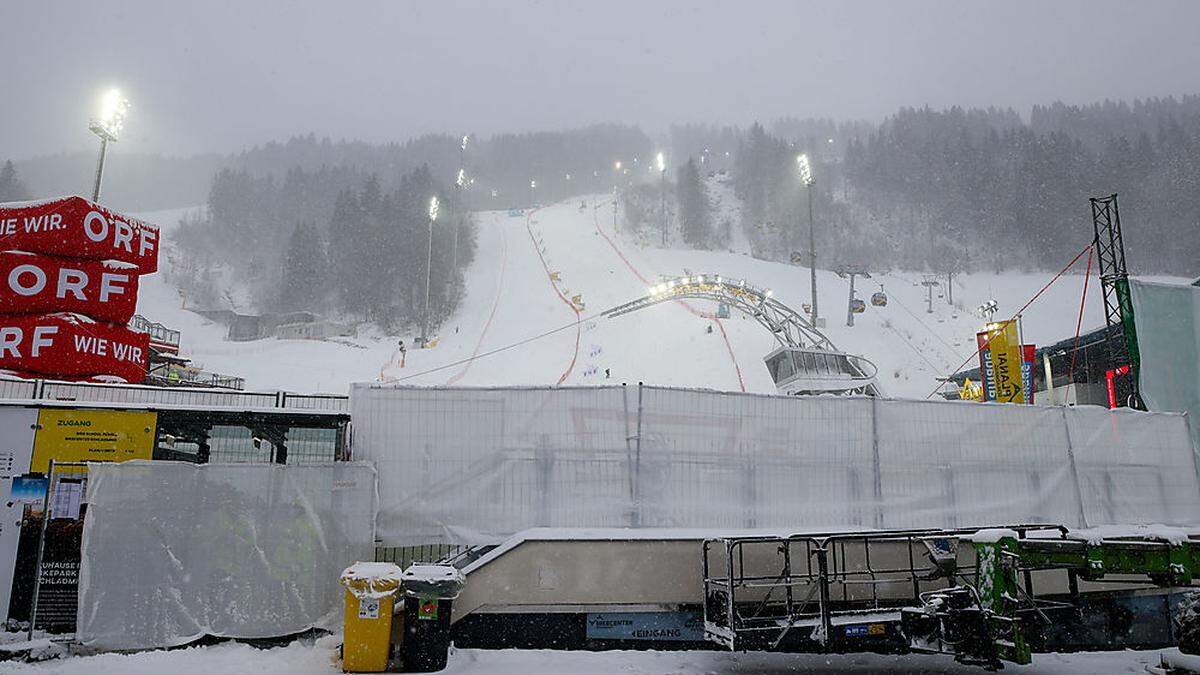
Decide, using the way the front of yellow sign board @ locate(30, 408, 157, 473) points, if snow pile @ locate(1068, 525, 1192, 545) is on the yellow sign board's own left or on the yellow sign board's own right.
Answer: on the yellow sign board's own left

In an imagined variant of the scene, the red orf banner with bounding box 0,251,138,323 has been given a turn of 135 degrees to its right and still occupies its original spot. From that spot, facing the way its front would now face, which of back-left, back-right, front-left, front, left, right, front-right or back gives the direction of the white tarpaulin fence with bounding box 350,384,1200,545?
back

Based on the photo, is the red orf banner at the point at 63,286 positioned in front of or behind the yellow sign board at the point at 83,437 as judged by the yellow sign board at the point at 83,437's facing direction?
behind

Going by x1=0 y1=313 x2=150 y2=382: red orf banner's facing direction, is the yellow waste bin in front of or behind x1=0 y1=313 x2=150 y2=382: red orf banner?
in front

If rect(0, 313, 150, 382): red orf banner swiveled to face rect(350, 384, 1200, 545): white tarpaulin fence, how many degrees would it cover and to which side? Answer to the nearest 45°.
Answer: approximately 45° to its left

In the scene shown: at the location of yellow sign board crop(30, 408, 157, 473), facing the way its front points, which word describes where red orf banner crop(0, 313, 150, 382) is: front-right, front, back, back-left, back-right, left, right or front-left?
back

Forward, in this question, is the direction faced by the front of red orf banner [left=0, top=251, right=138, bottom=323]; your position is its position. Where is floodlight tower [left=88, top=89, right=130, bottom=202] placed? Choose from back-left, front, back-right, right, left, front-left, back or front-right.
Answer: back

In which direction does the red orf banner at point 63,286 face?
toward the camera

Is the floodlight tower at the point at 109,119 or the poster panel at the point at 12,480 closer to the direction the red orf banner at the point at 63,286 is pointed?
the poster panel

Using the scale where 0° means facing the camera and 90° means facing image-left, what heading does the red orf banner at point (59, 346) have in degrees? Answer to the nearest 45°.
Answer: approximately 0°

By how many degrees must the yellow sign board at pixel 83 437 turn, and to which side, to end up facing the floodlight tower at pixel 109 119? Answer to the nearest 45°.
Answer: approximately 180°

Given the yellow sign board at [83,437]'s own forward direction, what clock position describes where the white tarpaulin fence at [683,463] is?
The white tarpaulin fence is roughly at 10 o'clock from the yellow sign board.

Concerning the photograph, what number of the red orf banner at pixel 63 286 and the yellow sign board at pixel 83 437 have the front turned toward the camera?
2

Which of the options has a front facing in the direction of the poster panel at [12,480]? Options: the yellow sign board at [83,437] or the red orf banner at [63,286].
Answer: the red orf banner

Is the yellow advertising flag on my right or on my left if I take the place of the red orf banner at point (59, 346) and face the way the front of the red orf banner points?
on my left

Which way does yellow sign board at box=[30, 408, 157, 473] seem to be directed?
toward the camera

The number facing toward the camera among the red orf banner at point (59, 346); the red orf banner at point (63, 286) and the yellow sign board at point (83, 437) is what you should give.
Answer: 3
